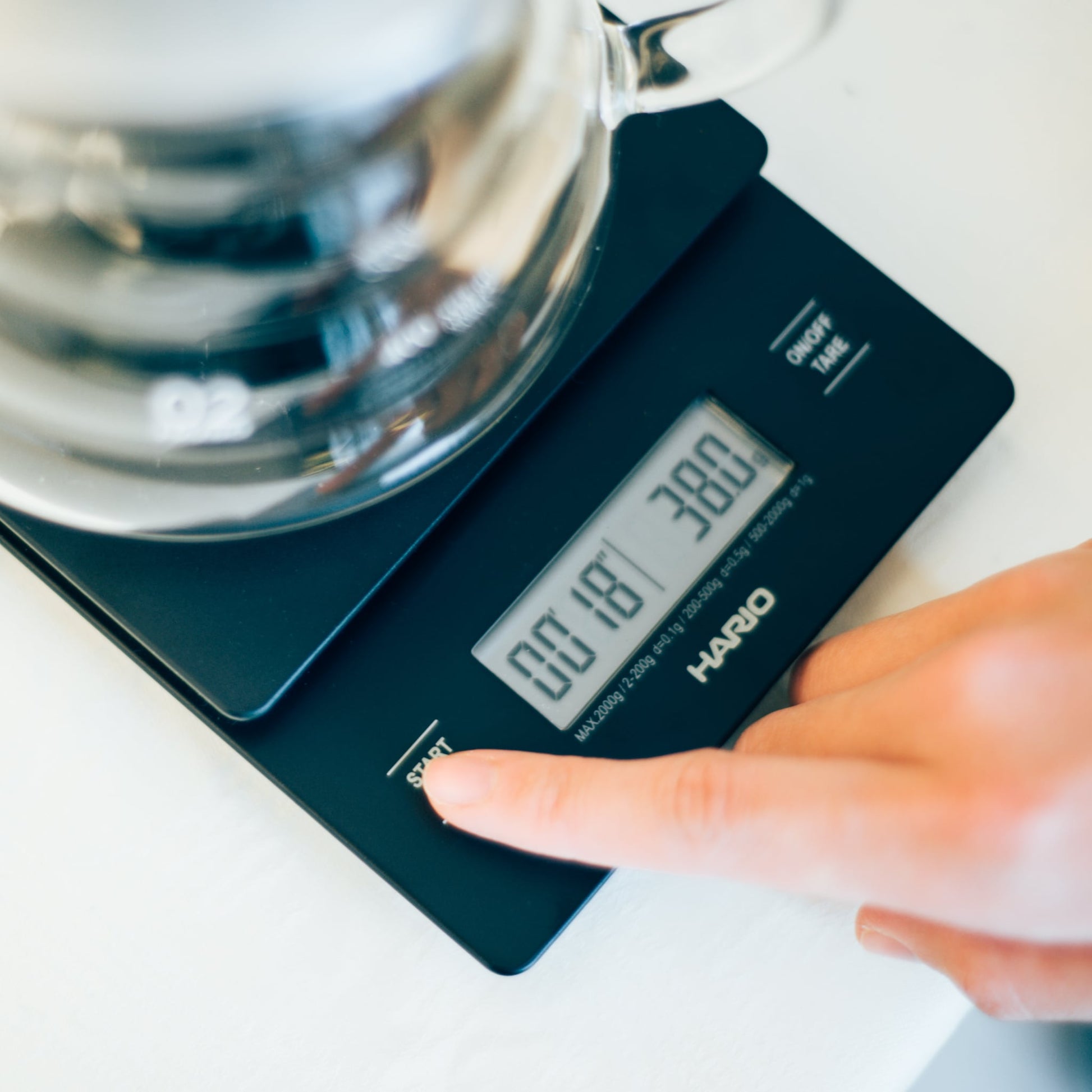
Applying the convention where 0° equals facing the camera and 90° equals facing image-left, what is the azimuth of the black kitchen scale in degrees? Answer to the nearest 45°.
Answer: approximately 315°
